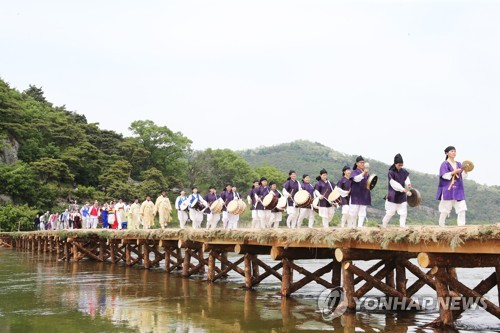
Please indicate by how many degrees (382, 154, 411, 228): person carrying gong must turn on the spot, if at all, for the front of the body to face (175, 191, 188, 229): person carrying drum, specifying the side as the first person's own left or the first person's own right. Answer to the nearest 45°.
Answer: approximately 180°

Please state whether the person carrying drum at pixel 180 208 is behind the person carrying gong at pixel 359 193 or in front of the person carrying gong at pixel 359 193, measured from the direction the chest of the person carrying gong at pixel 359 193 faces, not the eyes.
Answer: behind

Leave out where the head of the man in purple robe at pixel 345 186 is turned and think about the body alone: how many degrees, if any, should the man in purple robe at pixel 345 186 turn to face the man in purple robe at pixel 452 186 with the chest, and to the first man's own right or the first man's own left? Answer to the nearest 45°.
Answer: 0° — they already face them

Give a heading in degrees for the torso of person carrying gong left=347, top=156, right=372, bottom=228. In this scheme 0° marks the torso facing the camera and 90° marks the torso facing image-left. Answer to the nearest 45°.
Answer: approximately 315°

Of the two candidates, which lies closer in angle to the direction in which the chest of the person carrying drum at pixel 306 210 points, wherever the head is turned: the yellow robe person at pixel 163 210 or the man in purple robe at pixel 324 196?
the man in purple robe

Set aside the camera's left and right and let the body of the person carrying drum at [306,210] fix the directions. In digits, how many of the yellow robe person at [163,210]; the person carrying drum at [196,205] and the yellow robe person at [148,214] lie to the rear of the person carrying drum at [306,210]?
3

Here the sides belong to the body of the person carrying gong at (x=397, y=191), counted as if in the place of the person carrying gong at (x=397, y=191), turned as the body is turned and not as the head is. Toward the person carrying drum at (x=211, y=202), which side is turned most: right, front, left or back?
back

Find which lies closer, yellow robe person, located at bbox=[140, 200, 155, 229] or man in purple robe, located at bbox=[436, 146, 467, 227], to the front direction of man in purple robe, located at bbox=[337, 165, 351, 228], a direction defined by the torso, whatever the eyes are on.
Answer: the man in purple robe

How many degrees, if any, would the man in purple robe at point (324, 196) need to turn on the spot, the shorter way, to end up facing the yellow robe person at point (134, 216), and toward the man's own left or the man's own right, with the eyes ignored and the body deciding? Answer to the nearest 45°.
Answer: approximately 180°

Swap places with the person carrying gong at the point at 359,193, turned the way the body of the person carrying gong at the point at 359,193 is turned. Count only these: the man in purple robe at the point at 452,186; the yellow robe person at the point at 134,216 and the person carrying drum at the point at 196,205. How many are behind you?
2

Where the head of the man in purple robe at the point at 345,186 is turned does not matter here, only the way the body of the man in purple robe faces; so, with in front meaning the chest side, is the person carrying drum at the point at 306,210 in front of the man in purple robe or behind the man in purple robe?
behind

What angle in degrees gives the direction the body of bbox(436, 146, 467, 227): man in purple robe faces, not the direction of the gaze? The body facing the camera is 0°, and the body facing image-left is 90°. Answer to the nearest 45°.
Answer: approximately 315°

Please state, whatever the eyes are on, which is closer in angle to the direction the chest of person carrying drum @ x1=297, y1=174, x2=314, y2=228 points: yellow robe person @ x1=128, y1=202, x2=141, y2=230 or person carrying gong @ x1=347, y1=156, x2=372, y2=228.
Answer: the person carrying gong

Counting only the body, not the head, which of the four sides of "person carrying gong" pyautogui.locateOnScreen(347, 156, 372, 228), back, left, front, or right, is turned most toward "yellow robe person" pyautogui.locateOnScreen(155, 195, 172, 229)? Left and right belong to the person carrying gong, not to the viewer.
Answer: back
